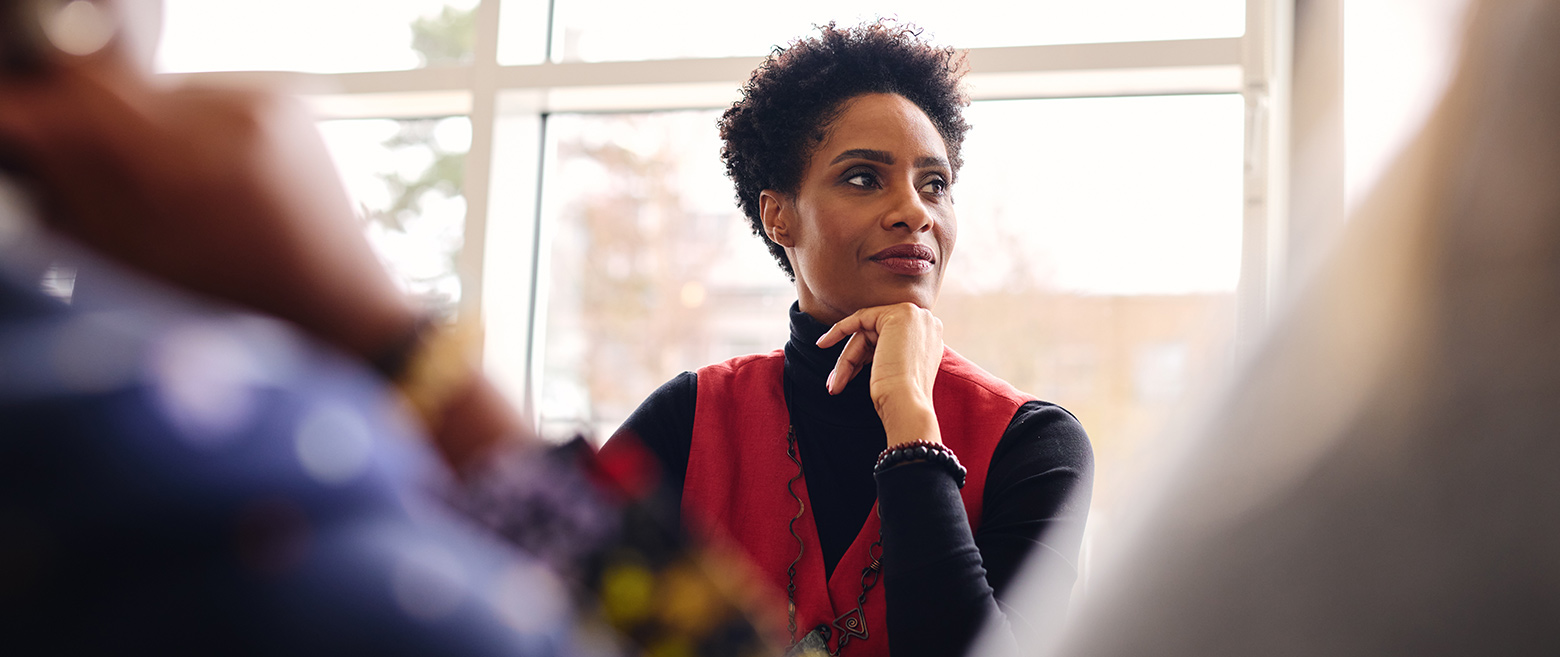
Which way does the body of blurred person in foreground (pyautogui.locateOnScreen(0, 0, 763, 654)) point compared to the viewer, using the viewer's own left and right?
facing away from the viewer and to the right of the viewer

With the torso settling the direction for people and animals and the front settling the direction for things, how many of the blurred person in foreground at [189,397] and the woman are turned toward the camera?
1

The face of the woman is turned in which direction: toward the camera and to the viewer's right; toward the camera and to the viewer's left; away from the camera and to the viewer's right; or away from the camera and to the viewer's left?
toward the camera and to the viewer's right

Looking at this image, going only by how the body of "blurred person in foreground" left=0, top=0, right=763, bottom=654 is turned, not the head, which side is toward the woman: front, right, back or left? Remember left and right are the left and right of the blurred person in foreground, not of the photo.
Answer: front

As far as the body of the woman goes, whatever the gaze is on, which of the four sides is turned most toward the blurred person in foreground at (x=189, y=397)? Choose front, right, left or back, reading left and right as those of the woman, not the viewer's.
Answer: front

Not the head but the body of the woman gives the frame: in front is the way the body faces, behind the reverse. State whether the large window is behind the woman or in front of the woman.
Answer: behind

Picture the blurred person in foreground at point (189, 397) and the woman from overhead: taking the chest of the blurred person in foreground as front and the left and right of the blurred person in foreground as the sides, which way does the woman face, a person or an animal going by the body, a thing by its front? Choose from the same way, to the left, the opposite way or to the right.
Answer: the opposite way

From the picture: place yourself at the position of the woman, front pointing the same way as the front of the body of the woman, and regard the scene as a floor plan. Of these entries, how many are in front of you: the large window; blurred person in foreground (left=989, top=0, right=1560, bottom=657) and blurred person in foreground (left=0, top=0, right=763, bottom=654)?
2

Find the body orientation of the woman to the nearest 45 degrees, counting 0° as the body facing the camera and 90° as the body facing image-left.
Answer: approximately 0°
